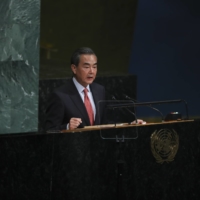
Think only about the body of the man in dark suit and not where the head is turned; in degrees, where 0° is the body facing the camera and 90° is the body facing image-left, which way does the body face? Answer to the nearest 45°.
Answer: approximately 315°
